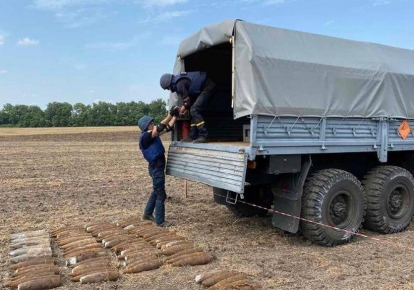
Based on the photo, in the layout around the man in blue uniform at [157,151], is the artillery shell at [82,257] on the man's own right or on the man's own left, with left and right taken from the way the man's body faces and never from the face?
on the man's own right

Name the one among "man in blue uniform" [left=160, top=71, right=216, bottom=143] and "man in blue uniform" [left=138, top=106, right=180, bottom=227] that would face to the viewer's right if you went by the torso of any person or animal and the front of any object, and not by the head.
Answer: "man in blue uniform" [left=138, top=106, right=180, bottom=227]

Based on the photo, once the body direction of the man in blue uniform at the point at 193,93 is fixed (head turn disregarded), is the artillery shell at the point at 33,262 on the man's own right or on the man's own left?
on the man's own left

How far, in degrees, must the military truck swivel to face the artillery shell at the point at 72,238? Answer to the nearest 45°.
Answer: approximately 135° to its left

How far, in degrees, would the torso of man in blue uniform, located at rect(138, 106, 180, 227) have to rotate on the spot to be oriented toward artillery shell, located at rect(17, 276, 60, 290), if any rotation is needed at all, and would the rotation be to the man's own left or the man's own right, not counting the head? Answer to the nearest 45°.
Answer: approximately 135° to the man's own right

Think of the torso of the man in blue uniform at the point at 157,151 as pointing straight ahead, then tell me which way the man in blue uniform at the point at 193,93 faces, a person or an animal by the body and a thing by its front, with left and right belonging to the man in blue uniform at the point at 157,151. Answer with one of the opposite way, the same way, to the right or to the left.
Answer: the opposite way

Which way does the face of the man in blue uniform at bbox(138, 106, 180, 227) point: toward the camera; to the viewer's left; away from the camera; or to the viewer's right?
to the viewer's right

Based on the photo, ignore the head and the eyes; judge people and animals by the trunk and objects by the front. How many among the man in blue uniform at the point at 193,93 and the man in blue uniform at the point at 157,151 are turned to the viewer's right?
1

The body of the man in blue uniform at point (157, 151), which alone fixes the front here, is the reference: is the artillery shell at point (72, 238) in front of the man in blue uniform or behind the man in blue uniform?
behind

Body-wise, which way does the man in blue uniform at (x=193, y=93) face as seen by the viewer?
to the viewer's left

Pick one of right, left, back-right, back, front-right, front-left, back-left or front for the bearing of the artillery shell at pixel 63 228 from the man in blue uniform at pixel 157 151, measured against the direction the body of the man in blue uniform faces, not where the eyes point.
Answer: back

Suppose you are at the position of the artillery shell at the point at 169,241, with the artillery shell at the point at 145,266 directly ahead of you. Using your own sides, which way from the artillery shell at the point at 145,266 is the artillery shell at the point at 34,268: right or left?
right

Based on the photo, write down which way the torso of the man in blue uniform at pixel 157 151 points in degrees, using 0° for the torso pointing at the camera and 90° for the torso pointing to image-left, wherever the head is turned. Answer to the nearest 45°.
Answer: approximately 270°

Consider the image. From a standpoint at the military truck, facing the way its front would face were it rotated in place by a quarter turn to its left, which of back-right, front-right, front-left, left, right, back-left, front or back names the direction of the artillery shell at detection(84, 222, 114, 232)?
front-left

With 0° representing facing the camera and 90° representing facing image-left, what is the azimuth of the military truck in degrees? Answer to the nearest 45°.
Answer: approximately 225°

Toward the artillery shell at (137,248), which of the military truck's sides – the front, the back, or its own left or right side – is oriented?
back

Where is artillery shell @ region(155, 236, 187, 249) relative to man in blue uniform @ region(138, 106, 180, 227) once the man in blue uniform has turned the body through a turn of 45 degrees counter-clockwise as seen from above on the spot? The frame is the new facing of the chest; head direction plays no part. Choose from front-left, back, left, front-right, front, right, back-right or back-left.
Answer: back-right
